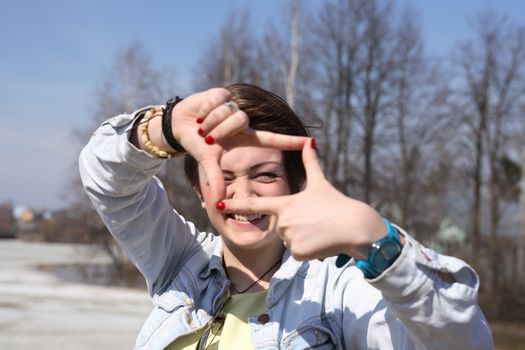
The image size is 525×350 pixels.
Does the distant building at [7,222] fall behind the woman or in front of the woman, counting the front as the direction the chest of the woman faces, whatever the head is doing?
behind

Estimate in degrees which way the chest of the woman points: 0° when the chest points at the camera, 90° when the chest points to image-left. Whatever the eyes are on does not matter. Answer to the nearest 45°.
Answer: approximately 0°
